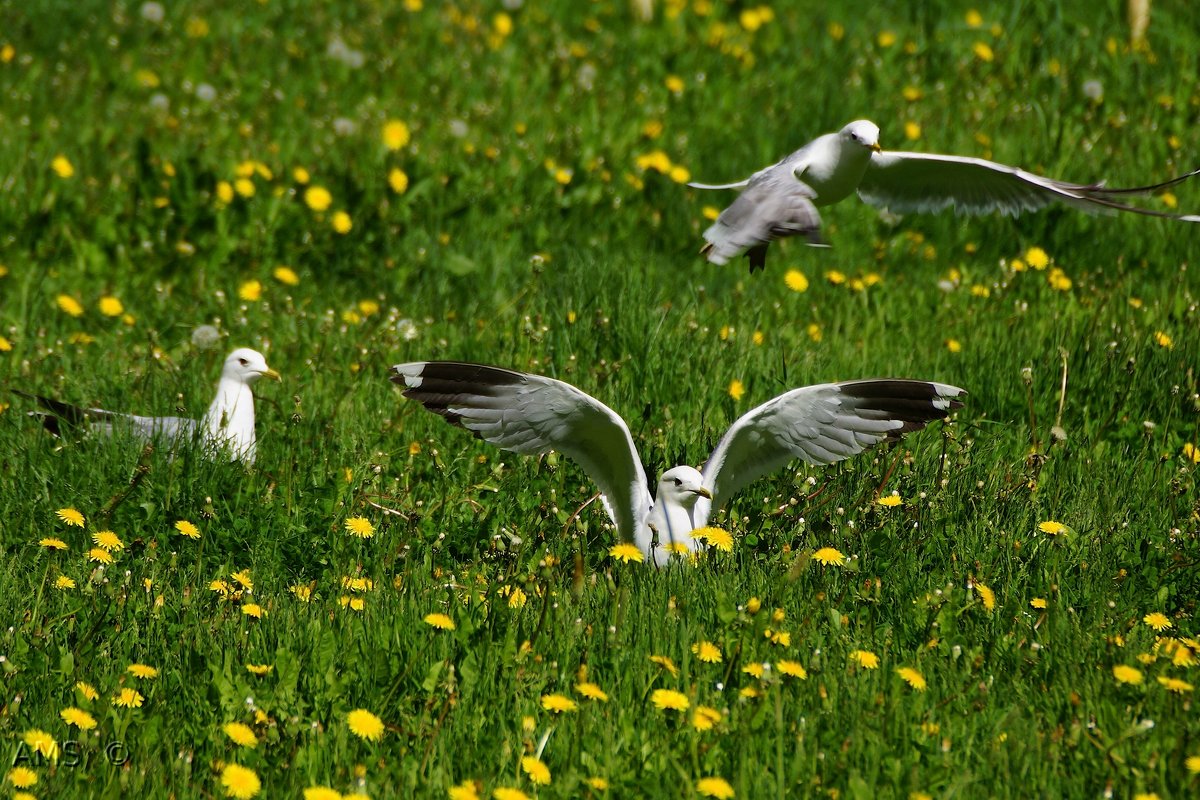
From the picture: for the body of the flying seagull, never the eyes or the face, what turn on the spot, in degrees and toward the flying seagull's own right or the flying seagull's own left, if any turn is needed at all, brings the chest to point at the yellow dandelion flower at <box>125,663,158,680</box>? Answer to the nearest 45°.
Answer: approximately 90° to the flying seagull's own right

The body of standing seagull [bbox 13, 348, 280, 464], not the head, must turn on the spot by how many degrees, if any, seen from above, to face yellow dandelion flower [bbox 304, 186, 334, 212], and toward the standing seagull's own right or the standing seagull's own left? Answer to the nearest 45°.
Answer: approximately 90° to the standing seagull's own left

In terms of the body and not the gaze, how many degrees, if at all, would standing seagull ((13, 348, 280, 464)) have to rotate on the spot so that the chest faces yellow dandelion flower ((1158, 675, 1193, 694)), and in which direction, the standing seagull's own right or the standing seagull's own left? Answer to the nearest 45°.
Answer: approximately 45° to the standing seagull's own right

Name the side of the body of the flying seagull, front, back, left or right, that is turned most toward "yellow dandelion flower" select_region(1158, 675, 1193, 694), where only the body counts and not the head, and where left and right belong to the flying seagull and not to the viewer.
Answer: front

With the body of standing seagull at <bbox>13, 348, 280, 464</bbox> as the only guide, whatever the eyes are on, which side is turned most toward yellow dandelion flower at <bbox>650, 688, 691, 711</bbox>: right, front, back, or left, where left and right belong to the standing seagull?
right

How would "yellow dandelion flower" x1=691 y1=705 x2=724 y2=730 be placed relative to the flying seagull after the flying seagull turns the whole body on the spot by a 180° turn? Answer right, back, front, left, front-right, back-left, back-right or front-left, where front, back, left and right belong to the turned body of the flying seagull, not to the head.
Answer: back-left

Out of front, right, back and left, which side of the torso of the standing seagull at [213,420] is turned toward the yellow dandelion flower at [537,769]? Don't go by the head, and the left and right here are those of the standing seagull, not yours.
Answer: right

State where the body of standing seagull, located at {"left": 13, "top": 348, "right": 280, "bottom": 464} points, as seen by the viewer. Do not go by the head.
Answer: to the viewer's right

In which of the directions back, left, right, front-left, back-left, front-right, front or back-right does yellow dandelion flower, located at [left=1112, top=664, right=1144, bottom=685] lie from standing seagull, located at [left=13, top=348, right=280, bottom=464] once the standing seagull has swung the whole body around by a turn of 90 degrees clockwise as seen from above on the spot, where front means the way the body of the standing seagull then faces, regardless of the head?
front-left

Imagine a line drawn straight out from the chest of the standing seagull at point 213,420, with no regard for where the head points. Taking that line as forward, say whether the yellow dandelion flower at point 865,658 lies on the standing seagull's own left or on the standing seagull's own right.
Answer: on the standing seagull's own right

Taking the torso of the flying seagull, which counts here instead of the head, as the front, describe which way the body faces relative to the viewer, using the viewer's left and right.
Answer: facing the viewer and to the right of the viewer

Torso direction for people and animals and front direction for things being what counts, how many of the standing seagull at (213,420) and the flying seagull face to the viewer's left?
0

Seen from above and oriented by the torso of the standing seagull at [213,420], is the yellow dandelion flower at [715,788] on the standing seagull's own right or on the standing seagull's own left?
on the standing seagull's own right

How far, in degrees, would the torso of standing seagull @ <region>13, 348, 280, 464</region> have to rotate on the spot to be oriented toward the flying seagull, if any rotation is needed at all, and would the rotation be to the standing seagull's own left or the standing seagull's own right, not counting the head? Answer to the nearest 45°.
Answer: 0° — it already faces it

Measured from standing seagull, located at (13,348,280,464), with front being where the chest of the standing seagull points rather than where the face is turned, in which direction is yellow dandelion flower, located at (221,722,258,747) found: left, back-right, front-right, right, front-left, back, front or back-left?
right

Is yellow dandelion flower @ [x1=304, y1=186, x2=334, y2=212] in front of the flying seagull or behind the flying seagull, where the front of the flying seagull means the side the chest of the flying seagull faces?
behind
